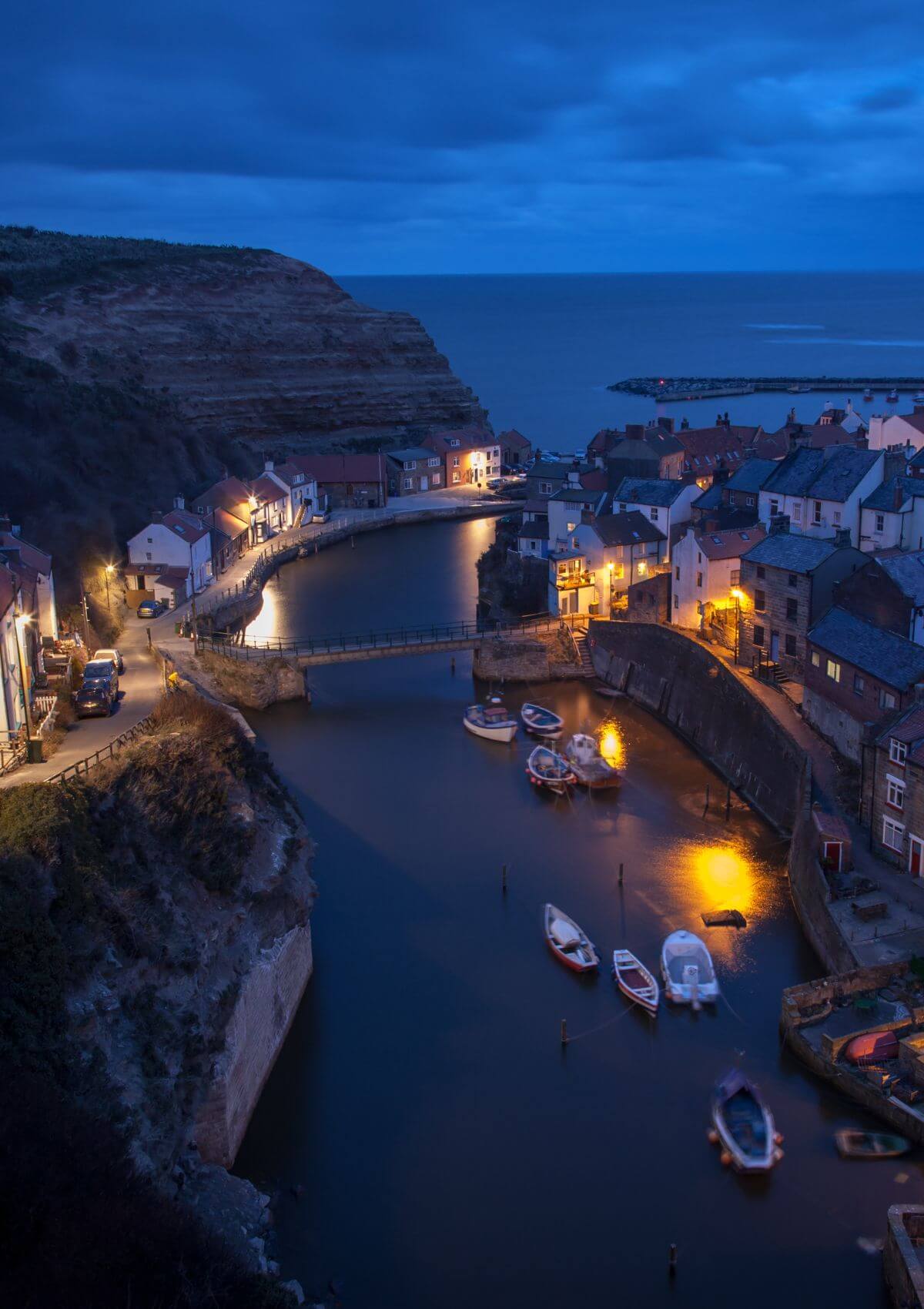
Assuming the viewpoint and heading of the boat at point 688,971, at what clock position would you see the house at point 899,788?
The house is roughly at 2 o'clock from the boat.

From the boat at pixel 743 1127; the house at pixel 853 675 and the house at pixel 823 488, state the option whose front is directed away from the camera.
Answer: the boat

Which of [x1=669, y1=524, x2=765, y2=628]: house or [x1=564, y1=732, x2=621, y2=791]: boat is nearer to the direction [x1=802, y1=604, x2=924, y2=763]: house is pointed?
the boat

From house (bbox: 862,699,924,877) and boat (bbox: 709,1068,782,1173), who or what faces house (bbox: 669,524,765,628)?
the boat

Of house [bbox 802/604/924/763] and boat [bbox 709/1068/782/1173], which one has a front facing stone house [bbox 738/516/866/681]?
the boat

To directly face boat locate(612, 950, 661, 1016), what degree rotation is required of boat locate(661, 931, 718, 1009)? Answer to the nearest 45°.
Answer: approximately 135° to its left

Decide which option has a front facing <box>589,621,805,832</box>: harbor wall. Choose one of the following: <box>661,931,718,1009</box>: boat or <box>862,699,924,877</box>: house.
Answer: the boat

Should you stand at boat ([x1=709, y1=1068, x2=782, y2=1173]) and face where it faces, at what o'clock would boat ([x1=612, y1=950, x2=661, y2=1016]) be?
boat ([x1=612, y1=950, x2=661, y2=1016]) is roughly at 11 o'clock from boat ([x1=709, y1=1068, x2=782, y2=1173]).

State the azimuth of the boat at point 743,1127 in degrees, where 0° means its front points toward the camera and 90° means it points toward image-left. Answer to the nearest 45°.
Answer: approximately 180°

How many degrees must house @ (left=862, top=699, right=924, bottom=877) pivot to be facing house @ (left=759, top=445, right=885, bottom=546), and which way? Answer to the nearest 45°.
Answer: approximately 135° to its right

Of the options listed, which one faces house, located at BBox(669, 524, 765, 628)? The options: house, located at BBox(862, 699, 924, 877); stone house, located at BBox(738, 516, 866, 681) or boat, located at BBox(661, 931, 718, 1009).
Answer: the boat

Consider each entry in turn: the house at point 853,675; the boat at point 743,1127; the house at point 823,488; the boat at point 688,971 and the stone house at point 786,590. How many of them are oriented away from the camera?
2

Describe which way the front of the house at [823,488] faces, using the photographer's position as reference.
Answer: facing the viewer and to the left of the viewer

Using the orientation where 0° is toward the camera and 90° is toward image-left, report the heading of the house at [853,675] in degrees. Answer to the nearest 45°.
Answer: approximately 45°

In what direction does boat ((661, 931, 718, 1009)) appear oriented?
away from the camera
